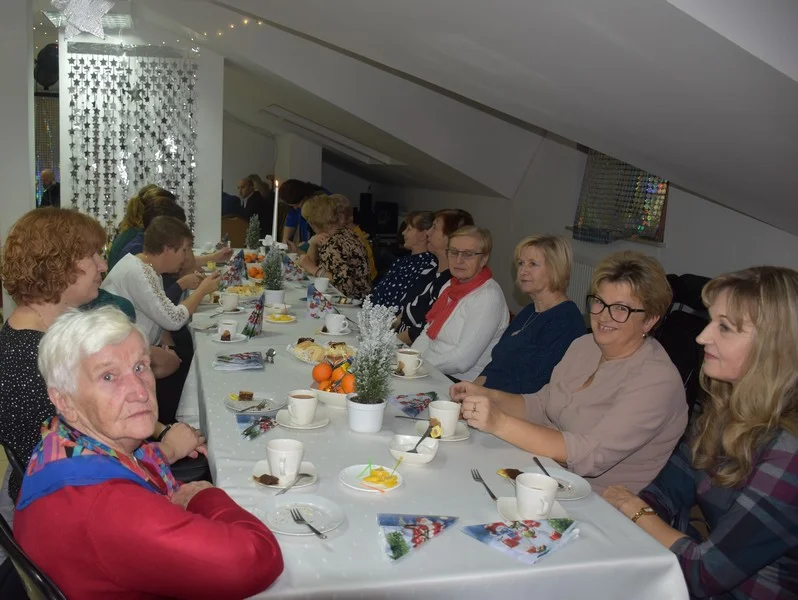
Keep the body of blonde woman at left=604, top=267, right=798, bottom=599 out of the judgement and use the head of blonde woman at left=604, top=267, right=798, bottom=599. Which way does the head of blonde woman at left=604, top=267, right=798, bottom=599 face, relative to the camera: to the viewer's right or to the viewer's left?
to the viewer's left

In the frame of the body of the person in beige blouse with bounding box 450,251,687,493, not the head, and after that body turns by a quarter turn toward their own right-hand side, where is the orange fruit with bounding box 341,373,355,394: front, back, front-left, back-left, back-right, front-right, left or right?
front-left

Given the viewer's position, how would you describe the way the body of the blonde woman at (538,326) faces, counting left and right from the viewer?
facing the viewer and to the left of the viewer

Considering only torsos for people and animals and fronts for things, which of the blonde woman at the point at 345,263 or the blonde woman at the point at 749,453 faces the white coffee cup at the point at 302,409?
the blonde woman at the point at 749,453

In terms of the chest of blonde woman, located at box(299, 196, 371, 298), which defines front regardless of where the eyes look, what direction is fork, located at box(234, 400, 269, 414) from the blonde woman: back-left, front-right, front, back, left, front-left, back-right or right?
back-left

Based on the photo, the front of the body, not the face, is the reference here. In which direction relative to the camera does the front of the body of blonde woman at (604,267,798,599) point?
to the viewer's left

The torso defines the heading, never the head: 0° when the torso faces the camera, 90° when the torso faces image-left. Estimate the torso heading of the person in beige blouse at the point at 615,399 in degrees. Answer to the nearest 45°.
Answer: approximately 45°

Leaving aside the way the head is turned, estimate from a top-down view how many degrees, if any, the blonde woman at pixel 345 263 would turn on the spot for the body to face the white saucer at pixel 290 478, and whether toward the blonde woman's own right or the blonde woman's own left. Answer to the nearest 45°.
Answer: approximately 135° to the blonde woman's own left

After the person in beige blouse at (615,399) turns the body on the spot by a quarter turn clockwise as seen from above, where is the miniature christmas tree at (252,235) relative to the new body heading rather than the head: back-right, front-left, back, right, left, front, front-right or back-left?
front
